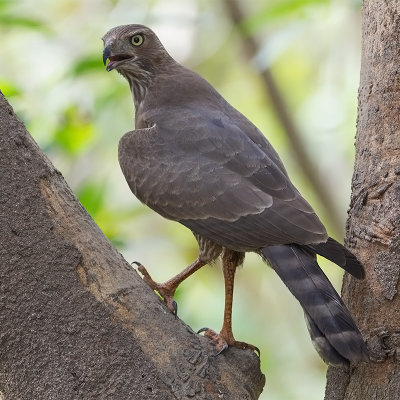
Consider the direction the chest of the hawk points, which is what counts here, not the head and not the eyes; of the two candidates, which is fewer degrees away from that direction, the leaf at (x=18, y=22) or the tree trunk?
the leaf

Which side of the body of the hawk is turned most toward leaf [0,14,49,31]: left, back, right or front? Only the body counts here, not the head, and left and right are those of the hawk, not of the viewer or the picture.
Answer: front

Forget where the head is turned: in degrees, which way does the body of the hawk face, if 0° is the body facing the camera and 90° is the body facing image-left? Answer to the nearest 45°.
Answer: approximately 90°

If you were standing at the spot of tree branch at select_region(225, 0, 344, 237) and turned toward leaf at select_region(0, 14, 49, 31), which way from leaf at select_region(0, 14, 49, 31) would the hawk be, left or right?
left

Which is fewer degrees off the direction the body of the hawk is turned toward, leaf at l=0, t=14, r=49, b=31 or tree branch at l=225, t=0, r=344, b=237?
the leaf

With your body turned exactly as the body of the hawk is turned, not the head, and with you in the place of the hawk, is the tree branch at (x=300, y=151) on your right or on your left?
on your right

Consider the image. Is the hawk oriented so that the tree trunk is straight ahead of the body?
no
